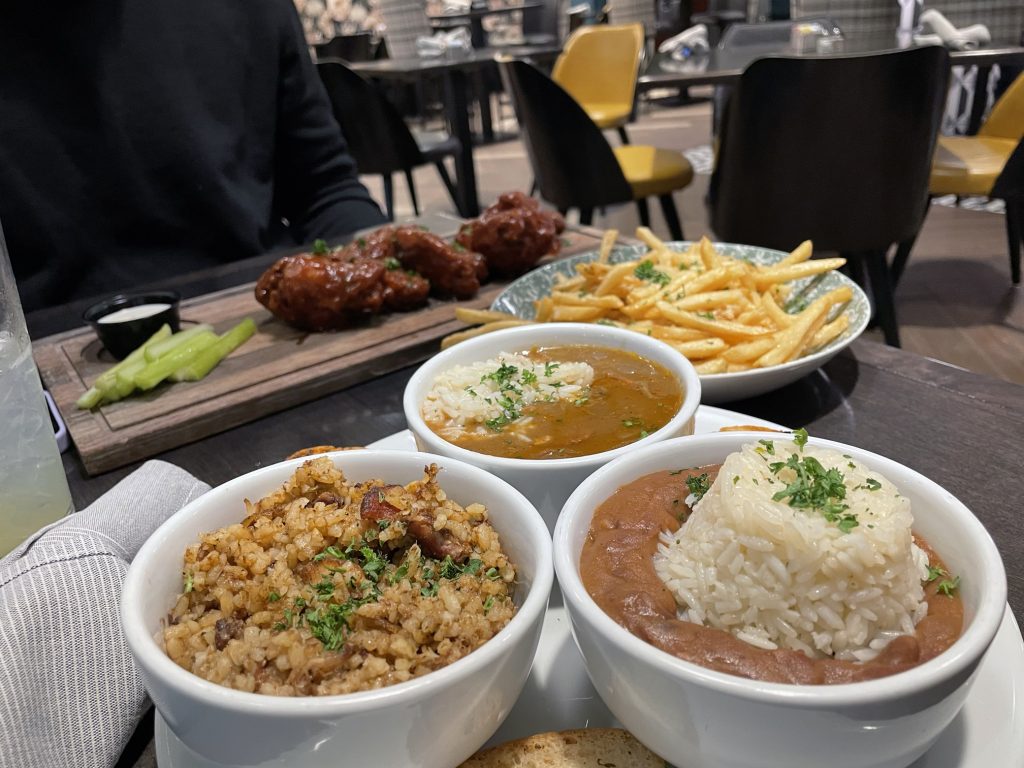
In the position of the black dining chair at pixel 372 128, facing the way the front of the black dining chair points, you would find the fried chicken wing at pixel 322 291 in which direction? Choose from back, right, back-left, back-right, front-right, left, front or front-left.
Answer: back-right

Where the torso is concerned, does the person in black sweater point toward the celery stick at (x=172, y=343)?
yes

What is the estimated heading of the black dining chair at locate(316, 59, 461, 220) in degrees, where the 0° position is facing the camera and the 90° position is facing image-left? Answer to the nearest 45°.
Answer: approximately 225°

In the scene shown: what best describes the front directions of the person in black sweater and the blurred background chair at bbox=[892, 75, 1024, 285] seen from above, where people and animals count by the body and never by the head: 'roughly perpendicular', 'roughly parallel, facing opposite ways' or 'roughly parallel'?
roughly perpendicular

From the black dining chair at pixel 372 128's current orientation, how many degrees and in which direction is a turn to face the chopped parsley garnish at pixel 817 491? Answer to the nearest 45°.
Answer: approximately 135° to its right

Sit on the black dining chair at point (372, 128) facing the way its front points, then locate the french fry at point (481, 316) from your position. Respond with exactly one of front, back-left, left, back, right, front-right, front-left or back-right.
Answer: back-right

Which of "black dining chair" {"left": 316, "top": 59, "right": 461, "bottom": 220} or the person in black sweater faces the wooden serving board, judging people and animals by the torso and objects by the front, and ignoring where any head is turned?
the person in black sweater

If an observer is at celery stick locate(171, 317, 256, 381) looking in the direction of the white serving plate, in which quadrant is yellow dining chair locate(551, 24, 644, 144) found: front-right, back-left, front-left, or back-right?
back-left

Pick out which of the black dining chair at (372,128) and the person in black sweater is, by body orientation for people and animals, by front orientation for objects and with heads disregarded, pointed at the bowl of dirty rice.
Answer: the person in black sweater

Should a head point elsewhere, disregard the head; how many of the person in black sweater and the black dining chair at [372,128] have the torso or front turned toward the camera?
1

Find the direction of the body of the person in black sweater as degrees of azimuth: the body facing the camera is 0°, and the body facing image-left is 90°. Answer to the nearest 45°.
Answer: approximately 0°

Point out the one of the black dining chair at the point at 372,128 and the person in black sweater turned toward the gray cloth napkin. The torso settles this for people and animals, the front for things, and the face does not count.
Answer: the person in black sweater
